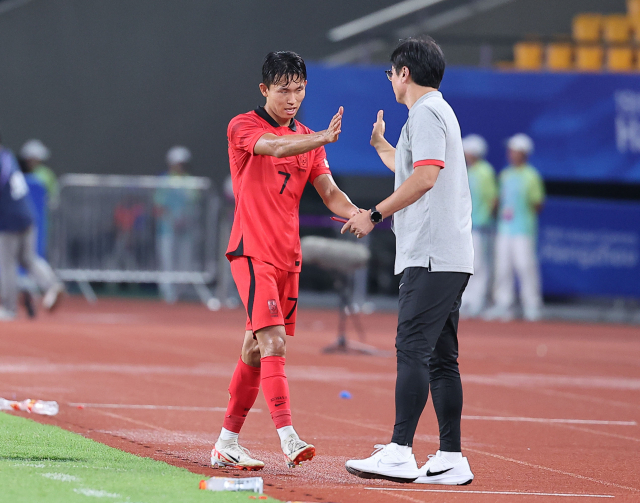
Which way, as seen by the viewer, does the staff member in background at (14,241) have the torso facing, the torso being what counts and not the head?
to the viewer's left

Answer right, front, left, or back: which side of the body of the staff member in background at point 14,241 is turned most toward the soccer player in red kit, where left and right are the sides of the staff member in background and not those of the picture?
left

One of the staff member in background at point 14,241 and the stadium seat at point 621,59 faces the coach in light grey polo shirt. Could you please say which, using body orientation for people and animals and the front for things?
the stadium seat

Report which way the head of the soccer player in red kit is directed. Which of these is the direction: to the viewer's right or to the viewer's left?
to the viewer's right

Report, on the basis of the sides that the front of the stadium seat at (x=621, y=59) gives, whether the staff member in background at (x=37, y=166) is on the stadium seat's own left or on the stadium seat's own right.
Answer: on the stadium seat's own right

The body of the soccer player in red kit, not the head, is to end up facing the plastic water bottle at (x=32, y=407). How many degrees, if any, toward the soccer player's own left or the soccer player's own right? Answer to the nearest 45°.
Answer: approximately 180°

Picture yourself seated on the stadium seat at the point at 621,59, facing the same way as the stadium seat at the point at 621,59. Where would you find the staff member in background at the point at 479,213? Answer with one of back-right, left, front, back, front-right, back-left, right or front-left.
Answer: front-right

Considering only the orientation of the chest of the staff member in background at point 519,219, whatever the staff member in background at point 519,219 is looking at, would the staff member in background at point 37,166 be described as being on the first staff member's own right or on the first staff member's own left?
on the first staff member's own right

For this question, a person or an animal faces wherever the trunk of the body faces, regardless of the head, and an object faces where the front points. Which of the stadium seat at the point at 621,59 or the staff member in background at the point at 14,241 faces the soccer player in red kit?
the stadium seat
